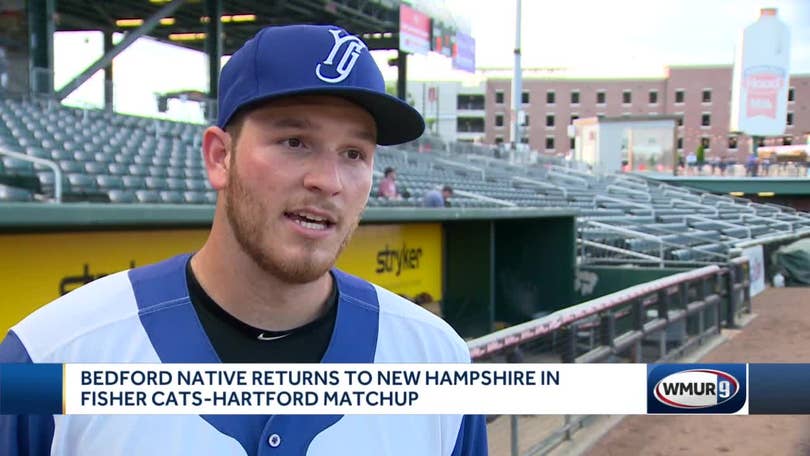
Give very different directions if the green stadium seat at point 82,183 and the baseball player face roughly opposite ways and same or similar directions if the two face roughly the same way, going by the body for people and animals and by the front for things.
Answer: same or similar directions

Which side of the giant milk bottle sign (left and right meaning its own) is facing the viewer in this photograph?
front

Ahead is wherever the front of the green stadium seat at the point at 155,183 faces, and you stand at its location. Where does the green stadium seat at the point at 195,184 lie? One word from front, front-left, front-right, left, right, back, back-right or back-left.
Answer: left

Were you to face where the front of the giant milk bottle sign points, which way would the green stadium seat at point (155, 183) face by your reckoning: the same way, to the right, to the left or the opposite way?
the same way

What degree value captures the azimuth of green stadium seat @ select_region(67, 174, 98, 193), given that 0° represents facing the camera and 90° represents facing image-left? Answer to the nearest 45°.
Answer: approximately 315°

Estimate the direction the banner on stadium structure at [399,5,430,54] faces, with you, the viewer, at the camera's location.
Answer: facing the viewer and to the right of the viewer

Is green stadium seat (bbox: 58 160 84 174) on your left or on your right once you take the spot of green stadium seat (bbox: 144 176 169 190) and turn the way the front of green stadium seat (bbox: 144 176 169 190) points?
on your right

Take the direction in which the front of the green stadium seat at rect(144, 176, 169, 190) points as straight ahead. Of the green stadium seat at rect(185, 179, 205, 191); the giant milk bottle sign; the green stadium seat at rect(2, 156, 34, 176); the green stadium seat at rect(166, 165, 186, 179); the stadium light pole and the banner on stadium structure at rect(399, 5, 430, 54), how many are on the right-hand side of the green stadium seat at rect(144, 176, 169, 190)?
1

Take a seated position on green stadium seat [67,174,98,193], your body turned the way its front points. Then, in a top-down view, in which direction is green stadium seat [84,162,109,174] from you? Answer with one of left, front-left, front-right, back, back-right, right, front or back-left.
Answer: back-left

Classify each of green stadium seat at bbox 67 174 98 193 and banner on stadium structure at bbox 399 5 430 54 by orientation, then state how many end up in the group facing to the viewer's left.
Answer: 0

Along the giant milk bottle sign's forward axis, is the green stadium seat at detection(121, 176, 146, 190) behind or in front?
in front
